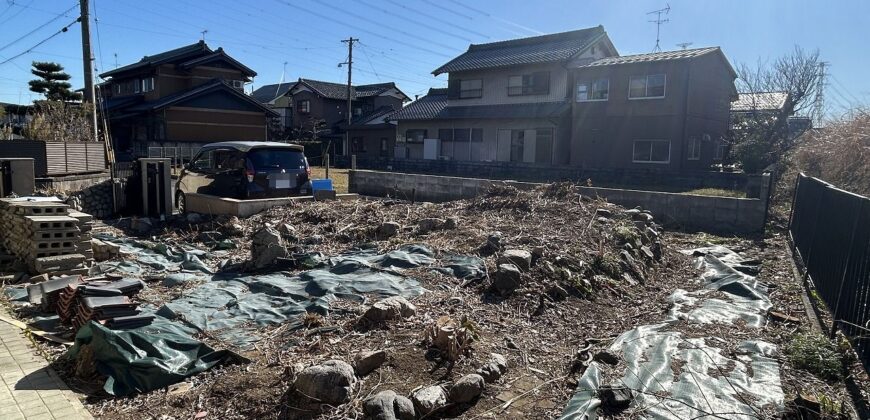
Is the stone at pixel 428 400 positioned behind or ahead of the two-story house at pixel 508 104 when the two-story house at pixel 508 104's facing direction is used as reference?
ahead

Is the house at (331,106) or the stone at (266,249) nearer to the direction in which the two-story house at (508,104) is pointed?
the stone

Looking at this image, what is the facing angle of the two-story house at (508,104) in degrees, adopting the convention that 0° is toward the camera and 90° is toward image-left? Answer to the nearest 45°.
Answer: approximately 45°

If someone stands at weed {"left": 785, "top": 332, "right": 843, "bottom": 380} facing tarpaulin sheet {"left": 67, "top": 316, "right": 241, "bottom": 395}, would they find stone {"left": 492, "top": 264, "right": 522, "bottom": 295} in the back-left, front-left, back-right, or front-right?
front-right

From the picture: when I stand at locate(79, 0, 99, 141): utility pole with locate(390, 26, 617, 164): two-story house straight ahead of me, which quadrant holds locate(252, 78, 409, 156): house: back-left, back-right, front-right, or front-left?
front-left

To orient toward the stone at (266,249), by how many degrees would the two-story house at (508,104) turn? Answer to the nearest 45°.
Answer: approximately 45° to its left

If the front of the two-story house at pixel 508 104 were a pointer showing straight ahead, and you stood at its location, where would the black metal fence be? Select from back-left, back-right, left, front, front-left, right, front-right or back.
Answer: front-left

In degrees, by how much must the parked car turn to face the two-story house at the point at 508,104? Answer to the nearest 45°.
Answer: approximately 90° to its right

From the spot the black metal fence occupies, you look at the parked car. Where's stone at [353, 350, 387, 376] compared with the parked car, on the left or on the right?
left

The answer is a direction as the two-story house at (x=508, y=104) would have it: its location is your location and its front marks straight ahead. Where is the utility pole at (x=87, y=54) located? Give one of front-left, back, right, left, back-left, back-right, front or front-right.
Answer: front

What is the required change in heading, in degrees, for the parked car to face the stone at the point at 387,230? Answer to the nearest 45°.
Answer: approximately 180°

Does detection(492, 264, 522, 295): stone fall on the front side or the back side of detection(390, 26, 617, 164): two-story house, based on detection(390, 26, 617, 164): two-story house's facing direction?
on the front side

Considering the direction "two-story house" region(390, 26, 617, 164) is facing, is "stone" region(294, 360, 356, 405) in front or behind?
in front

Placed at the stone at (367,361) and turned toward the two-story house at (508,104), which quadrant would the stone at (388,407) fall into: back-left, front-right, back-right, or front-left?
back-right

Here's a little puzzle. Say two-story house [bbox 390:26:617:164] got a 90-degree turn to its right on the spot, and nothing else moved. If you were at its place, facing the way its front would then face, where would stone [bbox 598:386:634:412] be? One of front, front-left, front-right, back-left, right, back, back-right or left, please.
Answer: back-left

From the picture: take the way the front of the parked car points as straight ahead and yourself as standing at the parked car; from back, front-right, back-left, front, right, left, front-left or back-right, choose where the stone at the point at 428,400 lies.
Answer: back-left

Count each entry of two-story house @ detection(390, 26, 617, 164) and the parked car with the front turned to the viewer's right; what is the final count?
0

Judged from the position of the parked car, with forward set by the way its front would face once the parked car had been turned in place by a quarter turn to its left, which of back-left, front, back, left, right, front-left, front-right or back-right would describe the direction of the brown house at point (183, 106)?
back-right

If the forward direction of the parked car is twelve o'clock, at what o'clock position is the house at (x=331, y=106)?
The house is roughly at 2 o'clock from the parked car.

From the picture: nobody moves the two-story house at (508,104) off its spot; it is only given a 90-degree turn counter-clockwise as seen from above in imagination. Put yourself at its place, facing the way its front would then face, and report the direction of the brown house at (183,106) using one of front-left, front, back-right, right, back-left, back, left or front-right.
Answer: back-right

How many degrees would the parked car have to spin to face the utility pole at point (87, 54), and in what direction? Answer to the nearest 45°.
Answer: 0° — it already faces it

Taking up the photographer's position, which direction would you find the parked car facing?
facing away from the viewer and to the left of the viewer

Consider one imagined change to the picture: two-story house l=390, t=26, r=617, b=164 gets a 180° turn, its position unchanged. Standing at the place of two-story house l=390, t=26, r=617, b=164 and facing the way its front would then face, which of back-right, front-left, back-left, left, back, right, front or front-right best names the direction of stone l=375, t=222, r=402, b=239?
back-right

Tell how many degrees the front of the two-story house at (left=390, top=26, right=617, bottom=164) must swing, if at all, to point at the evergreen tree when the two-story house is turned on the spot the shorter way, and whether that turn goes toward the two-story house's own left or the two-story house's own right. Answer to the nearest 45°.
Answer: approximately 45° to the two-story house's own right
